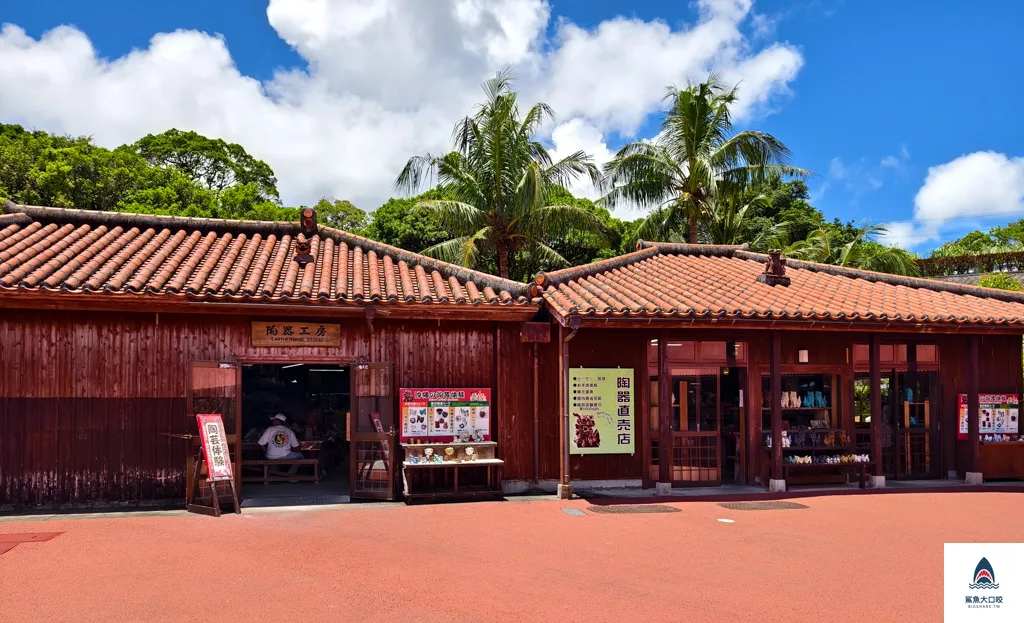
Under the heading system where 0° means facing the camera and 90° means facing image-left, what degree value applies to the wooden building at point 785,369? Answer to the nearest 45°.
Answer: approximately 0°

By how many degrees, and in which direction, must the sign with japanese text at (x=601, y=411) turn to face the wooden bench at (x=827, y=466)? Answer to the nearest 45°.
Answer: approximately 90° to its left

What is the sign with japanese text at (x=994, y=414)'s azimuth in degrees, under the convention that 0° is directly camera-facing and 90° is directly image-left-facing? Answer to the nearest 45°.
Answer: approximately 0°

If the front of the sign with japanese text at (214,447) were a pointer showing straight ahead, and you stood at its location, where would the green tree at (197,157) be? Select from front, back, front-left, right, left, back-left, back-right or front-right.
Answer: back

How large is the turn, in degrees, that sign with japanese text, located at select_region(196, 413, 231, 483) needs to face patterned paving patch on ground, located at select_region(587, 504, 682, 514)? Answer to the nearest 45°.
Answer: approximately 90° to its left

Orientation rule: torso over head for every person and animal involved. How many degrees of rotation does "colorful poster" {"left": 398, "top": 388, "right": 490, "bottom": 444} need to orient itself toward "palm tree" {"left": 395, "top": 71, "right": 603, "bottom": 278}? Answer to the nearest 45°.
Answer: approximately 180°

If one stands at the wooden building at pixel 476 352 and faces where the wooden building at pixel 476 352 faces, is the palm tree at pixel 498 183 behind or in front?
behind

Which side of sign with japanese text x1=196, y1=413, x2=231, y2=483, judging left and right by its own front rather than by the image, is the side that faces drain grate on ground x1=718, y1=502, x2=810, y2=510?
left
